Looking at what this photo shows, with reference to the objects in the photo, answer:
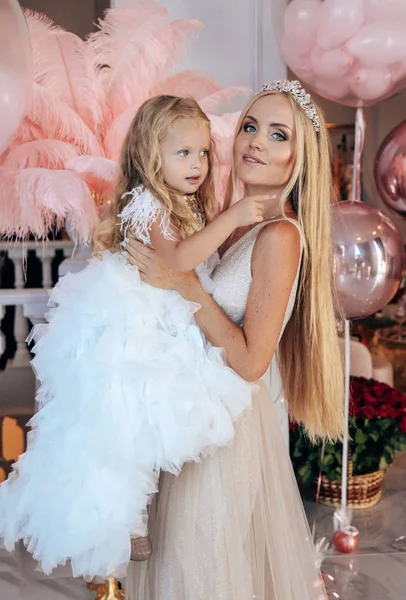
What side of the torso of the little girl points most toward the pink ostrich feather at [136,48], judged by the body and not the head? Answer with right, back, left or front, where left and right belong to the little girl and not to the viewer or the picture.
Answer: left

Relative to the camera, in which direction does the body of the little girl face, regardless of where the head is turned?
to the viewer's right

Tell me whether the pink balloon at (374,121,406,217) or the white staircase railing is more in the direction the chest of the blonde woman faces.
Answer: the white staircase railing

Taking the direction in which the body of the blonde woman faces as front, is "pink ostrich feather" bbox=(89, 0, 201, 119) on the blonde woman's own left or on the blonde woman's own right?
on the blonde woman's own right

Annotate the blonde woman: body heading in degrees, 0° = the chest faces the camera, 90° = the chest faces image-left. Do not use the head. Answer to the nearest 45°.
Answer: approximately 90°

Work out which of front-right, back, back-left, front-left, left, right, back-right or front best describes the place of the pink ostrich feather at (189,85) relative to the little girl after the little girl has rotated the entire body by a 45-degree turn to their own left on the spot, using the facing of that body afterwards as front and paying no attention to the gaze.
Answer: front-left

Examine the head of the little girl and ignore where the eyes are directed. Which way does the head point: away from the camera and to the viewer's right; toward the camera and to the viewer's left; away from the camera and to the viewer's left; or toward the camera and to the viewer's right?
toward the camera and to the viewer's right

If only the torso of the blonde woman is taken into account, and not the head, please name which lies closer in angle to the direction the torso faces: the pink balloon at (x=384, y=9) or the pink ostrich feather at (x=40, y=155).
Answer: the pink ostrich feather
